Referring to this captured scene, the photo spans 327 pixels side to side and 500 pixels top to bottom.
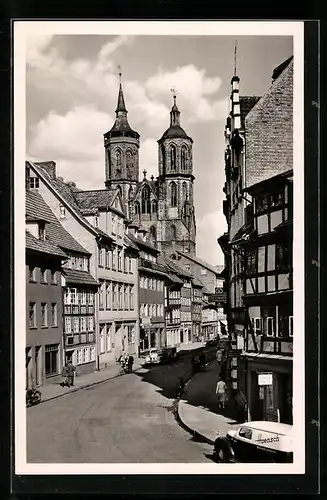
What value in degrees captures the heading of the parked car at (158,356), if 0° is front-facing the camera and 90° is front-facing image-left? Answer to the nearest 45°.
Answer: approximately 45°
